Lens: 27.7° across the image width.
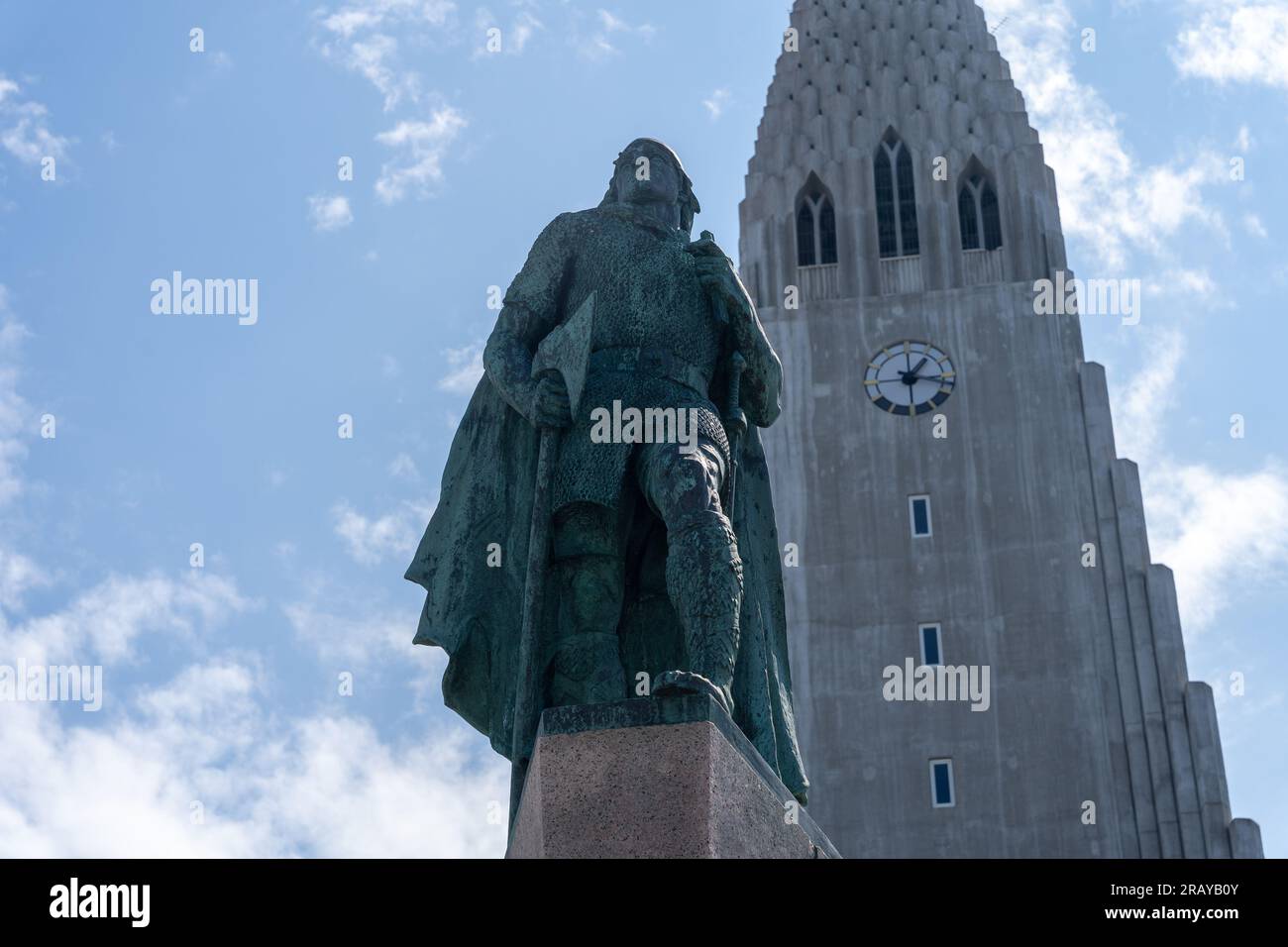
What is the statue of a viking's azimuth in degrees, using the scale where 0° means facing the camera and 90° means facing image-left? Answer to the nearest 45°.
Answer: approximately 0°

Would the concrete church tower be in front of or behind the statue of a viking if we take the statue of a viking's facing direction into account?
behind
